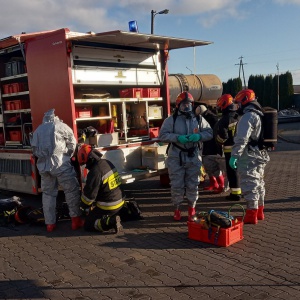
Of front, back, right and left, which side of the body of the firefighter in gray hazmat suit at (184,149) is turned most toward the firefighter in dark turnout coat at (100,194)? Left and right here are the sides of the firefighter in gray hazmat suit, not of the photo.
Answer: right

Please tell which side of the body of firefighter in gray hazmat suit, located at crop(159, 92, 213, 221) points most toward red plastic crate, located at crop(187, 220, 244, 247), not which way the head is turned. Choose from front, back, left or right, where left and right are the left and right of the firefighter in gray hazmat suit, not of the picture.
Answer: front

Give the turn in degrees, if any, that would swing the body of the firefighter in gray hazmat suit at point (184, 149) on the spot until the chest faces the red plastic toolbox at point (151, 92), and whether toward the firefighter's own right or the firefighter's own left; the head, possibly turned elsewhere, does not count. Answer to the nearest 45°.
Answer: approximately 180°

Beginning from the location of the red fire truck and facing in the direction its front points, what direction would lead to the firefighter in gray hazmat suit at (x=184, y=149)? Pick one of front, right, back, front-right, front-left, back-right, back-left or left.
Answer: back

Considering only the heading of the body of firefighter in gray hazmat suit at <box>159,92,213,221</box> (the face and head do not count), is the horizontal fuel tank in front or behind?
behind

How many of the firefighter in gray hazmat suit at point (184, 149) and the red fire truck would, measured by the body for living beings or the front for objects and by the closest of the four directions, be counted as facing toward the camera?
1

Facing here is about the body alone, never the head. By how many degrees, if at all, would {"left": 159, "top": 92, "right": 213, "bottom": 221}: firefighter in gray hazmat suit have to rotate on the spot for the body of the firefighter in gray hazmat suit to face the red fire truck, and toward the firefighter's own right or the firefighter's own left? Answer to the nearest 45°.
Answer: approximately 135° to the firefighter's own right

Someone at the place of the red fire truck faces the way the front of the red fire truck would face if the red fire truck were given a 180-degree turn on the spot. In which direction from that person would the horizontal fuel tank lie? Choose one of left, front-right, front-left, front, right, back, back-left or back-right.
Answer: left

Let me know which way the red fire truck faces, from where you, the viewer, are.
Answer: facing away from the viewer and to the left of the viewer

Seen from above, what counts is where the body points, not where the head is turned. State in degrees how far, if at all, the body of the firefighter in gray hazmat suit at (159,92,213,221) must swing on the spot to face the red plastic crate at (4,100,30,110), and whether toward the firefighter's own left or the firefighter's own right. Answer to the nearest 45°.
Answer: approximately 90° to the firefighter's own right

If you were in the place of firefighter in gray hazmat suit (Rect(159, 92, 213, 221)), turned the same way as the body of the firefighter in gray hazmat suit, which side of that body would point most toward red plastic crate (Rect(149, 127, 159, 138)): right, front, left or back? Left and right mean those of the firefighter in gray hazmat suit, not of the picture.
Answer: back

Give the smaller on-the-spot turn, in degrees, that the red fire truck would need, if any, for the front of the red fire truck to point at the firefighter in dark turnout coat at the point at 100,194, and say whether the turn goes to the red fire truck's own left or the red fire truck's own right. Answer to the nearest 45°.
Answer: approximately 135° to the red fire truck's own left
